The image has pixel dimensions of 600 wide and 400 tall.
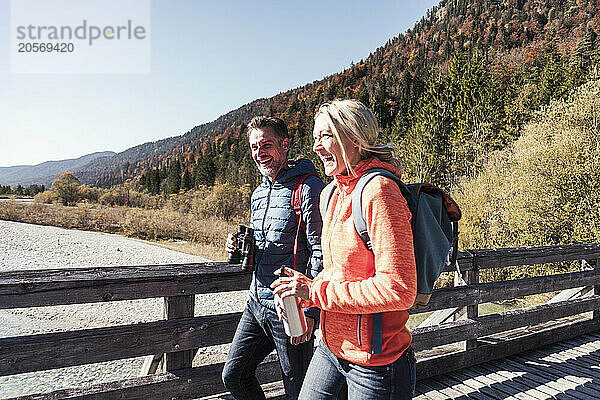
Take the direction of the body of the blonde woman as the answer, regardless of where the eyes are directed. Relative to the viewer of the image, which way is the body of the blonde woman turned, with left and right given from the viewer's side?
facing to the left of the viewer

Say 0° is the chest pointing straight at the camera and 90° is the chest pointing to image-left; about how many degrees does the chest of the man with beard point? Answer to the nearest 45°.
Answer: approximately 45°

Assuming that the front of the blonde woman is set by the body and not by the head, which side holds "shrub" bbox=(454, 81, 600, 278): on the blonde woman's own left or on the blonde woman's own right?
on the blonde woman's own right

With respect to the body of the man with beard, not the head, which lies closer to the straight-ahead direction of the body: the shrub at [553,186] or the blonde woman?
the blonde woman

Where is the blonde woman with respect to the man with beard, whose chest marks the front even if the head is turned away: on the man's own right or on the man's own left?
on the man's own left

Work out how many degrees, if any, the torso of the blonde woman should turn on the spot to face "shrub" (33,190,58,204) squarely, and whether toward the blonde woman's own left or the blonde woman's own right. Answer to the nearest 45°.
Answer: approximately 45° to the blonde woman's own right

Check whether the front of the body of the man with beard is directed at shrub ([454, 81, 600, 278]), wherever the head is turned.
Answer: no

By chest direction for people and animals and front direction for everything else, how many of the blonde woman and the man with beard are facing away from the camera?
0

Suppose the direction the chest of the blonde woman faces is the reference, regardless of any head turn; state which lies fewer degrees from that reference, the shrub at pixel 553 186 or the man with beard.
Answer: the man with beard

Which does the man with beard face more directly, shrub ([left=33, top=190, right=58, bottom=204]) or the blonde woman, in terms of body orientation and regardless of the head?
the blonde woman
